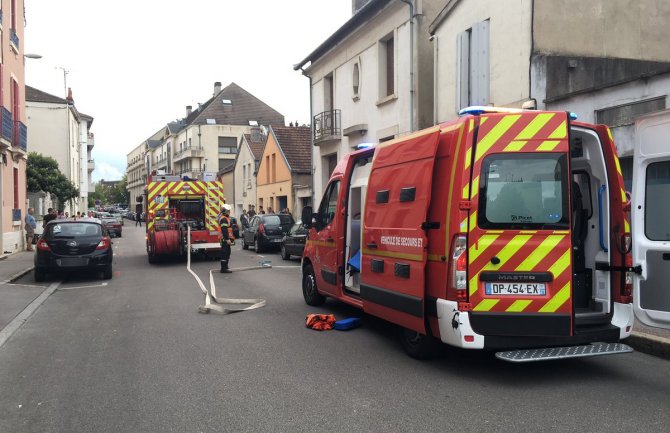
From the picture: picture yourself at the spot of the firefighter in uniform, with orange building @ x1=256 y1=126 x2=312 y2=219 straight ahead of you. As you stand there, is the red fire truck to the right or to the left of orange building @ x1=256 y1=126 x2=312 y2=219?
left

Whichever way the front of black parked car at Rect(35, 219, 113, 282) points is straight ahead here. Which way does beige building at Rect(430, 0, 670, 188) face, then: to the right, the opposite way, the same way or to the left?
to the left

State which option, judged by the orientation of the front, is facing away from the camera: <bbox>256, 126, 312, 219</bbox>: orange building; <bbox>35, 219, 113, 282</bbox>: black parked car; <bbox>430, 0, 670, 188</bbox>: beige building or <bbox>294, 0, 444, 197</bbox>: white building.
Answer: the black parked car

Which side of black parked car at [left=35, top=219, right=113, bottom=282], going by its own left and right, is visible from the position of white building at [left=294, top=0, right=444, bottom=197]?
right

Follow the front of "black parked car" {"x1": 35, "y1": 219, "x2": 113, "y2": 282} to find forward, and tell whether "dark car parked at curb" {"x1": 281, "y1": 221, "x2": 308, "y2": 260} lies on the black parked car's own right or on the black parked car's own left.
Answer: on the black parked car's own right

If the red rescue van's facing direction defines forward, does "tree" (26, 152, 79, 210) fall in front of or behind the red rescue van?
in front

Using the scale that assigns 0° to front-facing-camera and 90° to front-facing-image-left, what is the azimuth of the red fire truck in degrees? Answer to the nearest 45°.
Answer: approximately 180°

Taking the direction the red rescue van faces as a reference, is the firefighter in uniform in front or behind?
in front

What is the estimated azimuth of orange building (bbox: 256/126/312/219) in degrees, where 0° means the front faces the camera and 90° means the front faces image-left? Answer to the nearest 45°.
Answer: approximately 45°

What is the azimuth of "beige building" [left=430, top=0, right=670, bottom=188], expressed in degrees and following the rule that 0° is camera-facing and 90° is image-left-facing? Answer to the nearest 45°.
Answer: approximately 45°
